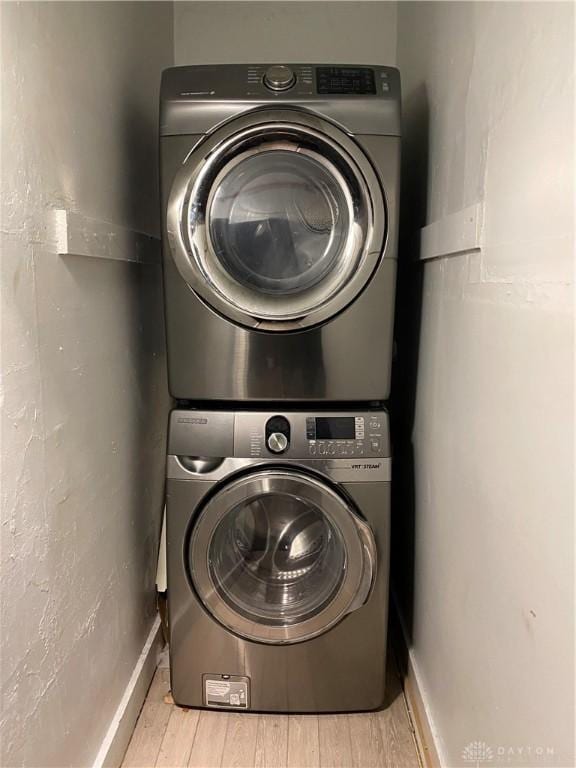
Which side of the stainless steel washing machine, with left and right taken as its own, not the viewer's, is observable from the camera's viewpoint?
front

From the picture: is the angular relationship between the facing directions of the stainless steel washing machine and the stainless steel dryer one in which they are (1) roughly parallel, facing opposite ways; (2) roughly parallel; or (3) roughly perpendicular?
roughly parallel

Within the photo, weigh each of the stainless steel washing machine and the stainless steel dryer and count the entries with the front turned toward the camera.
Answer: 2

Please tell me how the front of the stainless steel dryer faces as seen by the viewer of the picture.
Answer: facing the viewer
